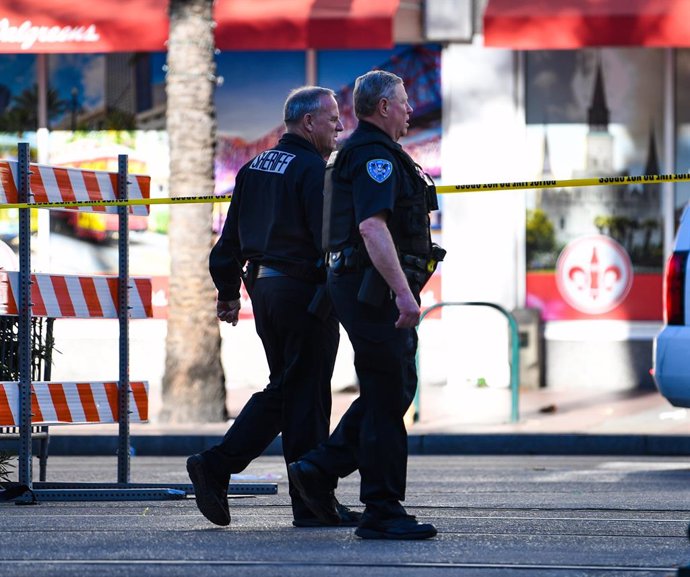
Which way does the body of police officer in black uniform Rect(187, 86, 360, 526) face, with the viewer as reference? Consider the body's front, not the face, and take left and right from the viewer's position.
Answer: facing away from the viewer and to the right of the viewer

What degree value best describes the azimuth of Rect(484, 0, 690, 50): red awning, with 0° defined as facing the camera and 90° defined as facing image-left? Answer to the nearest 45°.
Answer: approximately 0°

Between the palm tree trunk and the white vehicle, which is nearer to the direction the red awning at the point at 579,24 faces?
the white vehicle

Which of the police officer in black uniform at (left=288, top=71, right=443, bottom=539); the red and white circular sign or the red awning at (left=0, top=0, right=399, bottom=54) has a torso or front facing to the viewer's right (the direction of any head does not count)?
the police officer in black uniform

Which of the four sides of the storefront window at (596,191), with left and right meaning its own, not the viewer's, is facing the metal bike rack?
front

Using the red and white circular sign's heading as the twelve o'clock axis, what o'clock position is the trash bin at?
The trash bin is roughly at 2 o'clock from the red and white circular sign.

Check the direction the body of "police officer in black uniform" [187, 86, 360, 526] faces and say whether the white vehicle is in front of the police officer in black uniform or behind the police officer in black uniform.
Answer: in front

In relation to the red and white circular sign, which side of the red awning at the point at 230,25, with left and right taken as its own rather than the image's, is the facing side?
left

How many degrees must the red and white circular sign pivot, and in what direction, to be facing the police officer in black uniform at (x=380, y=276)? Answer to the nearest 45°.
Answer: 0° — it already faces them

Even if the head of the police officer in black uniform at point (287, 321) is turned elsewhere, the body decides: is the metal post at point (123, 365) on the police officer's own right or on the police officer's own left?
on the police officer's own left

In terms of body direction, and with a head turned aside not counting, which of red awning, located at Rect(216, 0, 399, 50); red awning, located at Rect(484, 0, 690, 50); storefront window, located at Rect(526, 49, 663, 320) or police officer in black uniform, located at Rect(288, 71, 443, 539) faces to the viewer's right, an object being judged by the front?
the police officer in black uniform

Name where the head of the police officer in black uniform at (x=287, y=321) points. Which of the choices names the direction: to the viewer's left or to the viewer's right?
to the viewer's right

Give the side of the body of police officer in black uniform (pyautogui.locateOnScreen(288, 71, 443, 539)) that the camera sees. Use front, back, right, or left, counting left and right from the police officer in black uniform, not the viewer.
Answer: right

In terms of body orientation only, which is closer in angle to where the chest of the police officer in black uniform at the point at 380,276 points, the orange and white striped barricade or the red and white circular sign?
the red and white circular sign
